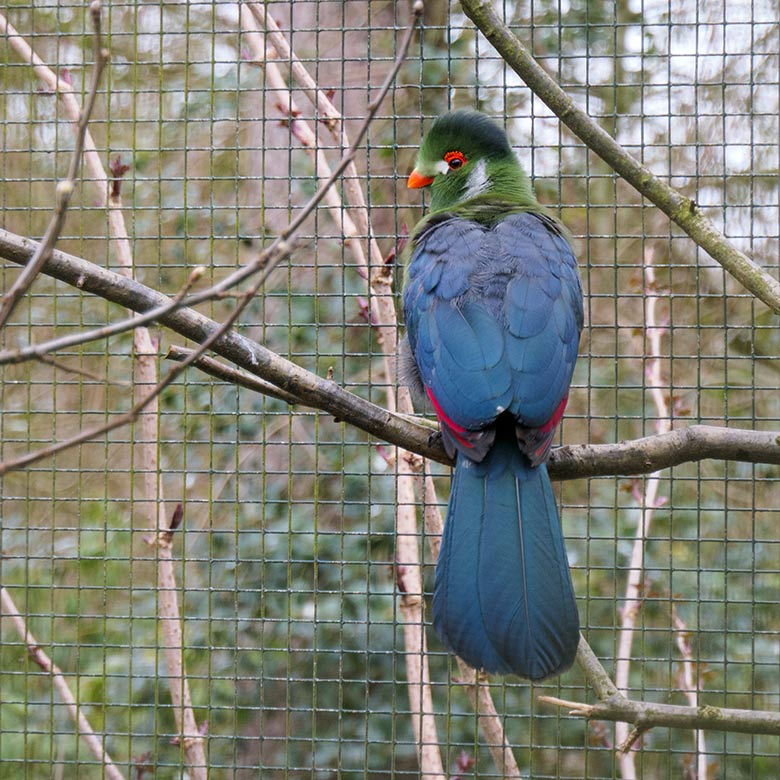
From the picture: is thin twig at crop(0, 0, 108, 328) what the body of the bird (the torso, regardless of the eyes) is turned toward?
no

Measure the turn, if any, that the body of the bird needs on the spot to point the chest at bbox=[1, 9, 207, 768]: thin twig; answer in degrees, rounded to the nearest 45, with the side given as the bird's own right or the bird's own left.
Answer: approximately 45° to the bird's own left

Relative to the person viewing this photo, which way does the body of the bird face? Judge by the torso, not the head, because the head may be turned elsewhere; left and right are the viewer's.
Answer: facing away from the viewer
